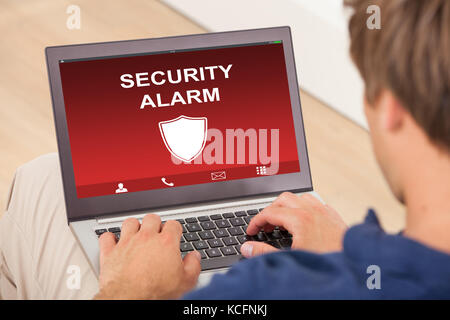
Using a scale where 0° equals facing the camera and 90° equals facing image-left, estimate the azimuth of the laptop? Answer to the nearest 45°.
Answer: approximately 0°

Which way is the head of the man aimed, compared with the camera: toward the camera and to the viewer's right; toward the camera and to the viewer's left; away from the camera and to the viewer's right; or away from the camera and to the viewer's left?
away from the camera and to the viewer's left

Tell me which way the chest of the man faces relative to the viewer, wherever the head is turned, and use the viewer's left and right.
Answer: facing away from the viewer and to the left of the viewer
